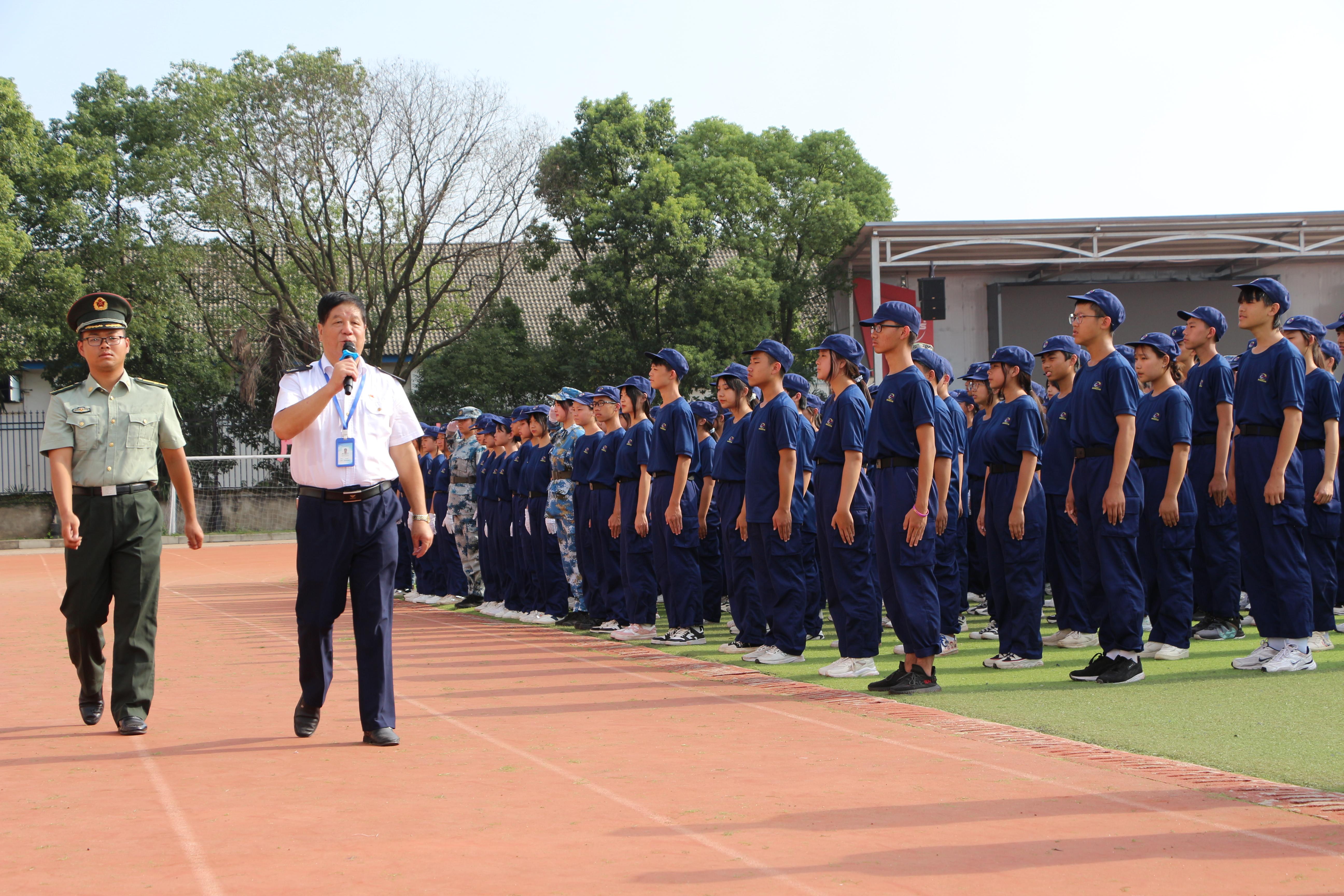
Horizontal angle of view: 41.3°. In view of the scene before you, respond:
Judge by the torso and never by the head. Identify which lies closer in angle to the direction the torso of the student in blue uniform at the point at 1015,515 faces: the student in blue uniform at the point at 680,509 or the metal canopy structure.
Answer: the student in blue uniform

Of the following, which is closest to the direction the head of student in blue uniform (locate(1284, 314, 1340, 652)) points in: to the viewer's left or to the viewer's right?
to the viewer's left

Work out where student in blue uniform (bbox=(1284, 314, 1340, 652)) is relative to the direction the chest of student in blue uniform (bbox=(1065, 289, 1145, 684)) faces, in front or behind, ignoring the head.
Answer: behind

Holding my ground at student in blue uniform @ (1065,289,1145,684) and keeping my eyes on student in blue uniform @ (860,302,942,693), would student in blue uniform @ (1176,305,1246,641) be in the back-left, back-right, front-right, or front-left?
back-right

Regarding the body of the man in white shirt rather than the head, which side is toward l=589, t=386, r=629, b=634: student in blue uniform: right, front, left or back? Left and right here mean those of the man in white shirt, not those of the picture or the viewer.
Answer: back
